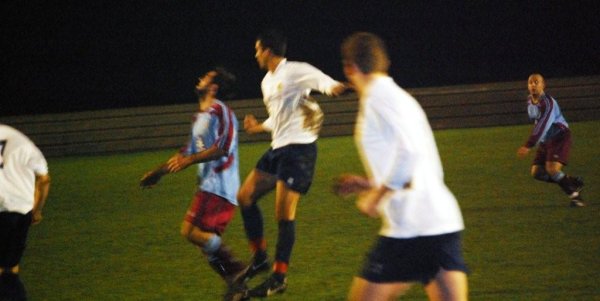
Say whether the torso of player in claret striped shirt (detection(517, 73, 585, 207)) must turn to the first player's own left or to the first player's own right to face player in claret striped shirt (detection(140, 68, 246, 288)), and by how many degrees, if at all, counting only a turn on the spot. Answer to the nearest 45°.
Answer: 0° — they already face them

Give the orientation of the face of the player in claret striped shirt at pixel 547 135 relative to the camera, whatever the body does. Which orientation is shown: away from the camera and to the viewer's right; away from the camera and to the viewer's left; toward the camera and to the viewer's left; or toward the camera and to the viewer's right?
toward the camera and to the viewer's left

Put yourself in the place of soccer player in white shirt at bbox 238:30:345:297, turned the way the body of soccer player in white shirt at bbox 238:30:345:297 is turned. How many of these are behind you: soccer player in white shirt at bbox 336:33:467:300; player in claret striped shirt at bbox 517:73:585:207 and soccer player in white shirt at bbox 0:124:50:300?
1

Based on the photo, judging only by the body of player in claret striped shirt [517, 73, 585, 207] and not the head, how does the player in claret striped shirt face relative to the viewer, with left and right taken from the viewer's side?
facing the viewer and to the left of the viewer

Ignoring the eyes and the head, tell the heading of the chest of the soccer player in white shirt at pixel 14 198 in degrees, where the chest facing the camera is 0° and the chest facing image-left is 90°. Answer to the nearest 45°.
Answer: approximately 180°
